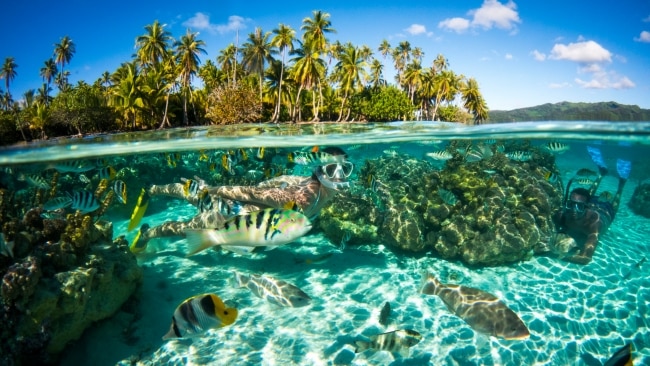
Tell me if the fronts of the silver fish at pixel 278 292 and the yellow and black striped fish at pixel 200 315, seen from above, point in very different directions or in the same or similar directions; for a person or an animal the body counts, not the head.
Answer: same or similar directions

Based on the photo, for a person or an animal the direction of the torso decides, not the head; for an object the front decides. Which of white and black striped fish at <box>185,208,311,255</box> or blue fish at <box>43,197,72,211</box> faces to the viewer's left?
blue fish at <box>43,197,72,211</box>

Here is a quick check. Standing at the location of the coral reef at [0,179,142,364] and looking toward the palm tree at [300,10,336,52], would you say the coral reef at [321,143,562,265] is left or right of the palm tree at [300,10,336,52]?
right

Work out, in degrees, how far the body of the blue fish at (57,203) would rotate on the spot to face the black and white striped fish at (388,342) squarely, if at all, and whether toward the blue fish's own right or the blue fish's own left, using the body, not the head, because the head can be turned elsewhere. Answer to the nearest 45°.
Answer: approximately 135° to the blue fish's own left

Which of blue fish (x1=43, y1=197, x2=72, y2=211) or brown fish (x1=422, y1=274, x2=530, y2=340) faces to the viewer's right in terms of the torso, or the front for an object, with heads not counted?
brown fish (x1=422, y1=274, x2=530, y2=340)

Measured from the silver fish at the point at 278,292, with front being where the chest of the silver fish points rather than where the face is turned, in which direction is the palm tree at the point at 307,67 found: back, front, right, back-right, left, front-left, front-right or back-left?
left

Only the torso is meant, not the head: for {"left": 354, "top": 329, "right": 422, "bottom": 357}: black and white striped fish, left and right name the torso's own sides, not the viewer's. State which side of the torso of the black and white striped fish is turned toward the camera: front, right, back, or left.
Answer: right

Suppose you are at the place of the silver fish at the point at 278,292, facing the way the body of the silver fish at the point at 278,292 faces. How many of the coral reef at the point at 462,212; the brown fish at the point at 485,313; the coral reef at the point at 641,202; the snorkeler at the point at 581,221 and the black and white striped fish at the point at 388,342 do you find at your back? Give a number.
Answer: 0

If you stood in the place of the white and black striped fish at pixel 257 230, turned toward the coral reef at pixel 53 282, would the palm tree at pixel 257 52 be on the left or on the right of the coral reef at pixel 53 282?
right

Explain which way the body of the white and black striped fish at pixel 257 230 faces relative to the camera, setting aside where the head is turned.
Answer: to the viewer's right

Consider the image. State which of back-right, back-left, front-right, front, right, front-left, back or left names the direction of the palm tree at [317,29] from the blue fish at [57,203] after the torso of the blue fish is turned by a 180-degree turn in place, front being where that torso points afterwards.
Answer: front-left

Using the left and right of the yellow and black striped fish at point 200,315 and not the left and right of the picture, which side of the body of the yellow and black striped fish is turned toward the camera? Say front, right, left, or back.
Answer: right
